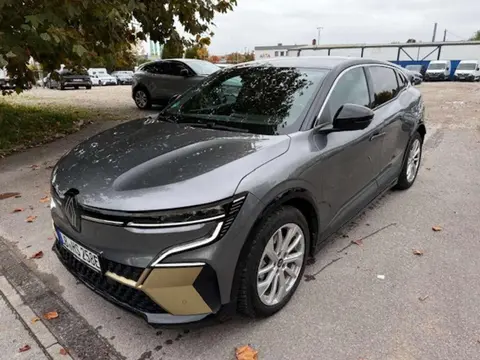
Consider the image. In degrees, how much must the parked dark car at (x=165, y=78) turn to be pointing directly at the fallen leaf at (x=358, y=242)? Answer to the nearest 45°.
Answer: approximately 45° to its right

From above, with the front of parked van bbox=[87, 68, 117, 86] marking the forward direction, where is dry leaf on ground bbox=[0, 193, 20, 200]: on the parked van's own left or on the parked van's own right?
on the parked van's own right

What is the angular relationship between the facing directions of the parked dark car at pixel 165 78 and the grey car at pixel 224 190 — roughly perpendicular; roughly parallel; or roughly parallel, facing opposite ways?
roughly perpendicular

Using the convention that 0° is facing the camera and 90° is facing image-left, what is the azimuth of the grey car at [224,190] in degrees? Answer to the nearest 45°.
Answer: approximately 45°

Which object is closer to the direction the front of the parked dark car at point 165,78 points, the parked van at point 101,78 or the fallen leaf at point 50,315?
the fallen leaf

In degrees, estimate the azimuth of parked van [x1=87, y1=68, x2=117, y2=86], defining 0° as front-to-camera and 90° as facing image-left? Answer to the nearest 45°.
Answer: approximately 315°

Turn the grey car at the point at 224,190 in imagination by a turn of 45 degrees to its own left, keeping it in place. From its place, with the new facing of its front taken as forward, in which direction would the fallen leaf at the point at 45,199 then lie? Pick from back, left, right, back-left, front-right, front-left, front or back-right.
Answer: back-right

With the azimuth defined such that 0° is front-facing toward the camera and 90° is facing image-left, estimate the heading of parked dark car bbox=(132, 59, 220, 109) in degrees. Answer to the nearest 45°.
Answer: approximately 315°
